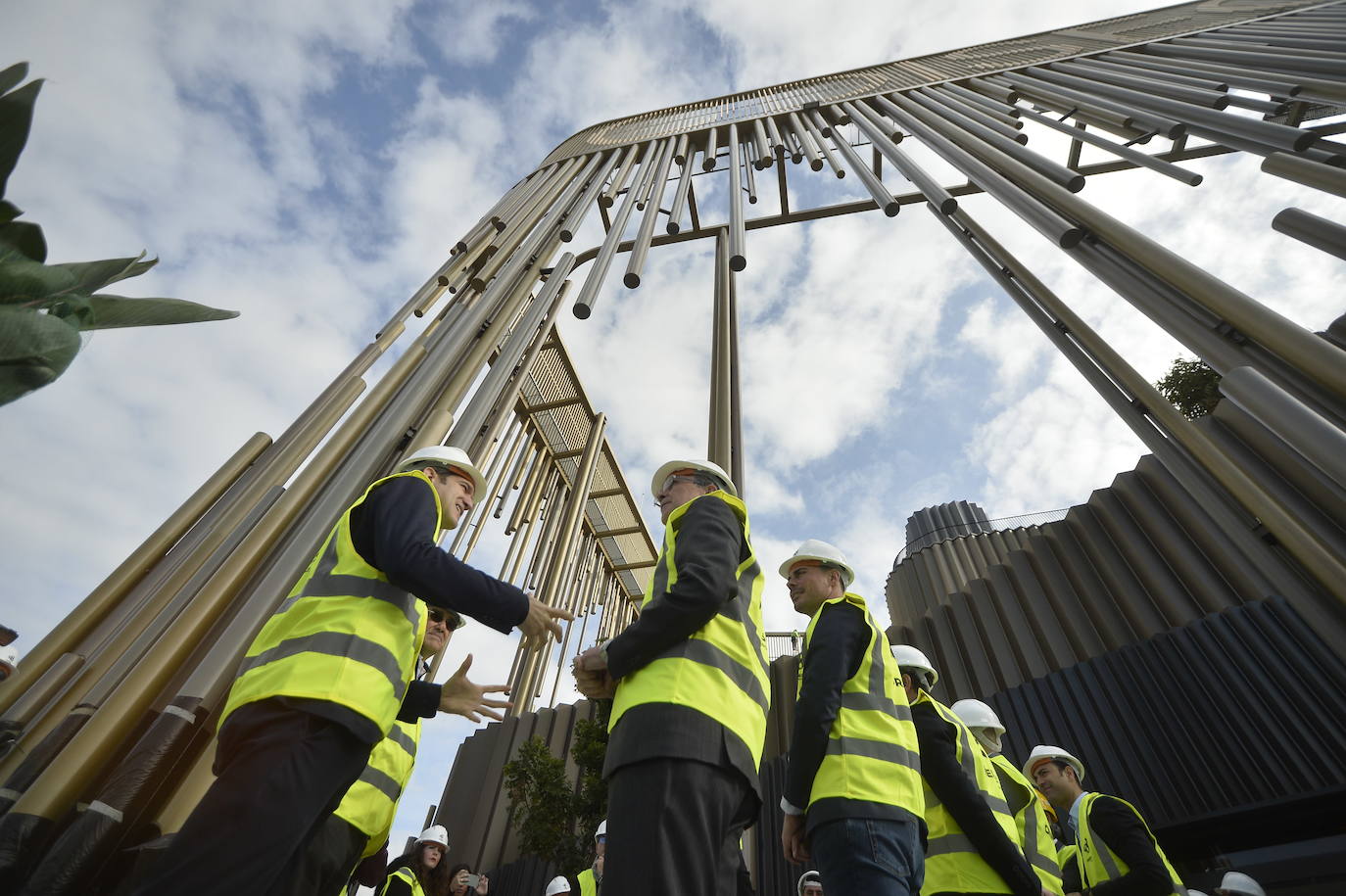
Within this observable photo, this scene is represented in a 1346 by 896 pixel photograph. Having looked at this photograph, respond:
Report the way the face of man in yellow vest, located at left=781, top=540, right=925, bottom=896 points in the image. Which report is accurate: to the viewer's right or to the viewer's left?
to the viewer's left

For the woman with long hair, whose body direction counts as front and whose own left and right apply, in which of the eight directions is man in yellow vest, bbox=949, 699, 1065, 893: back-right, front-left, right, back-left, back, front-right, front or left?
front

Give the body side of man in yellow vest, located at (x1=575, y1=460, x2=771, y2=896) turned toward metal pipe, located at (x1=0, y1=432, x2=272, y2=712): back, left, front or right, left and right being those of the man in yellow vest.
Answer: front

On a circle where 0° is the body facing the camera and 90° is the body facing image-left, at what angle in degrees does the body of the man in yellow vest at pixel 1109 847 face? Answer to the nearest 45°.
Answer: approximately 45°

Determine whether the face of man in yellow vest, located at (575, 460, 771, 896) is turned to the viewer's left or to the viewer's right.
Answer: to the viewer's left

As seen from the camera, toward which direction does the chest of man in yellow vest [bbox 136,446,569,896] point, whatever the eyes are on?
to the viewer's right

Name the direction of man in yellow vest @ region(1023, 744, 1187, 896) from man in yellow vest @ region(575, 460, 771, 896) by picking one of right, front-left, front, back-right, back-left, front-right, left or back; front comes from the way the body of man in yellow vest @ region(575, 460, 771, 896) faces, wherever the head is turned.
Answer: back-right

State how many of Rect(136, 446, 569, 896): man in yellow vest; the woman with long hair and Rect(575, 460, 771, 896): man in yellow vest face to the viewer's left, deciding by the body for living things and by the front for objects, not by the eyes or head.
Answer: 1

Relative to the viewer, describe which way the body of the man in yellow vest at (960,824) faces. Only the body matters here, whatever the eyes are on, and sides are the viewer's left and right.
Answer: facing away from the viewer and to the left of the viewer

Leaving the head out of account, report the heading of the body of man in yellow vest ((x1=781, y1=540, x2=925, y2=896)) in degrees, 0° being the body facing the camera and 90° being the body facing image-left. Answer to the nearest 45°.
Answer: approximately 135°

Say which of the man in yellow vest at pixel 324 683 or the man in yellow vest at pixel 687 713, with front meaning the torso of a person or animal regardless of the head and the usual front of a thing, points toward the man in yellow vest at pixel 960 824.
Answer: the man in yellow vest at pixel 324 683

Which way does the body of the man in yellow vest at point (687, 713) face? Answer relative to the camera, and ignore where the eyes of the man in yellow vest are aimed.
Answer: to the viewer's left
